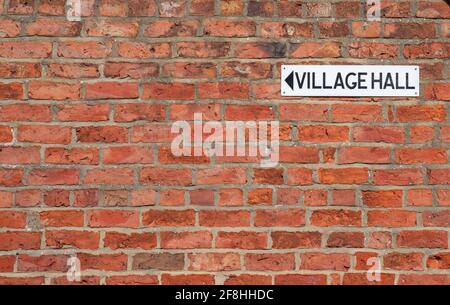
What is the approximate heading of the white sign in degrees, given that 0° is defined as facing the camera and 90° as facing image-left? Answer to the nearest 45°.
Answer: approximately 0°
